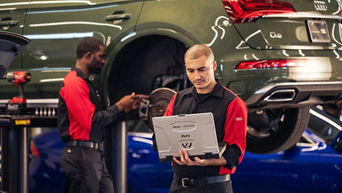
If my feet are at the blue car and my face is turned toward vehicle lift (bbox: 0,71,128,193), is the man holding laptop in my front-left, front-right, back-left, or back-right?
front-left

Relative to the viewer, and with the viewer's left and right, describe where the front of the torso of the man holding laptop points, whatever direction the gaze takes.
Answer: facing the viewer and to the left of the viewer

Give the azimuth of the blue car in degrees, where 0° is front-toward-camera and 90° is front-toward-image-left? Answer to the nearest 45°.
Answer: approximately 270°

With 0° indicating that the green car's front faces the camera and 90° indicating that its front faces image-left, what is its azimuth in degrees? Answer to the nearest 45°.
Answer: approximately 135°

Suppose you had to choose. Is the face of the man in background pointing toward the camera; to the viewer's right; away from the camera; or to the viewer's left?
to the viewer's right

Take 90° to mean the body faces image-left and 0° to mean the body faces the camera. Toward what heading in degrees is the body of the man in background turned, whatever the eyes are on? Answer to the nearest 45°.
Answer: approximately 270°

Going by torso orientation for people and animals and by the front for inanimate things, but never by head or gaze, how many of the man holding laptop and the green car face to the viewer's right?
0

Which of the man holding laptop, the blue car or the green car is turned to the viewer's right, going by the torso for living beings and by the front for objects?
the blue car

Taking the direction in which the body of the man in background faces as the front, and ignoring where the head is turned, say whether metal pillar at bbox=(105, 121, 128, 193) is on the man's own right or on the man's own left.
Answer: on the man's own left

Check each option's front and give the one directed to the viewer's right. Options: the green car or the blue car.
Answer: the blue car
